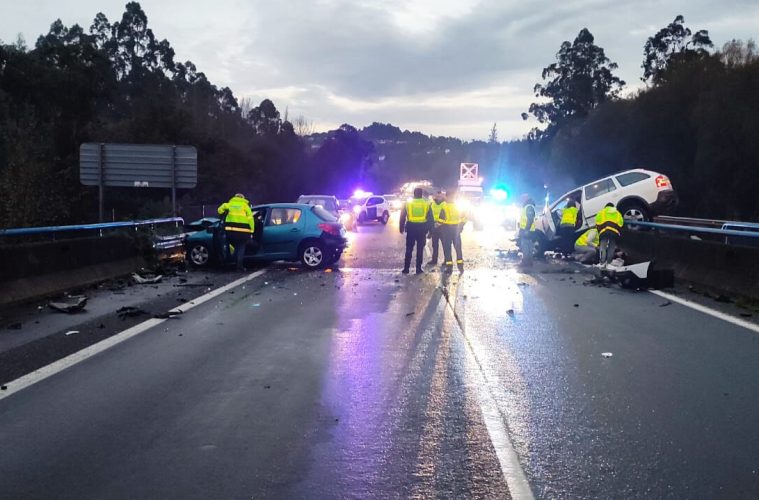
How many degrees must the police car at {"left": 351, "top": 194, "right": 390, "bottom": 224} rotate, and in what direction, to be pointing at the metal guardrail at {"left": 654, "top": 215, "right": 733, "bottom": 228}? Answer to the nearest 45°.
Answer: approximately 90° to its left

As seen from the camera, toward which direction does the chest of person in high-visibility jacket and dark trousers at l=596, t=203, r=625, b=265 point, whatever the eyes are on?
away from the camera

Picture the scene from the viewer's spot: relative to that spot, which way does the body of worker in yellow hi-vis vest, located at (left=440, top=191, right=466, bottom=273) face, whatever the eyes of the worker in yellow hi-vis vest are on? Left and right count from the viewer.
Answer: facing away from the viewer

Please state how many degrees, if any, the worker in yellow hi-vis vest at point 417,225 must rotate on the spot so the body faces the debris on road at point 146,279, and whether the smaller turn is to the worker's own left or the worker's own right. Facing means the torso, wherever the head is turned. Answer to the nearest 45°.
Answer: approximately 135° to the worker's own left

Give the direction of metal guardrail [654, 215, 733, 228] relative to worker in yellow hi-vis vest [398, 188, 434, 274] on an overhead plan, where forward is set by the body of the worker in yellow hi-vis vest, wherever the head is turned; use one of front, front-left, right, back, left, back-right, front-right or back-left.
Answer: front-right

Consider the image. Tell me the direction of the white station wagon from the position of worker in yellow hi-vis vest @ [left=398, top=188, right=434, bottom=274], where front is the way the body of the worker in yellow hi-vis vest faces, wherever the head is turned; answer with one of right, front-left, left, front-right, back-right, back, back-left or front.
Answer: front-right

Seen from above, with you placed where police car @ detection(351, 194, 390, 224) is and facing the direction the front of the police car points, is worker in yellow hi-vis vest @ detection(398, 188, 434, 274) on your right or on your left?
on your left

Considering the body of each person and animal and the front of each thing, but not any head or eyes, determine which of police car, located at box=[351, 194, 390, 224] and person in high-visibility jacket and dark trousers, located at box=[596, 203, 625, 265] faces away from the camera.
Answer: the person in high-visibility jacket and dark trousers

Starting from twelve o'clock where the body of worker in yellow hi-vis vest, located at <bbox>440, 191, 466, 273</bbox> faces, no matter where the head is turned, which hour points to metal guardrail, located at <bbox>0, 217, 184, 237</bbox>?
The metal guardrail is roughly at 8 o'clock from the worker in yellow hi-vis vest.

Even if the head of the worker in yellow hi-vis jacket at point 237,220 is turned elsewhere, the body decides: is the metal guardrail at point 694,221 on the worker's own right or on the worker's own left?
on the worker's own right

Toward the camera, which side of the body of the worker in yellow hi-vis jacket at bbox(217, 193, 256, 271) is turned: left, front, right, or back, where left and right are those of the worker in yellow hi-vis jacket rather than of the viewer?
back

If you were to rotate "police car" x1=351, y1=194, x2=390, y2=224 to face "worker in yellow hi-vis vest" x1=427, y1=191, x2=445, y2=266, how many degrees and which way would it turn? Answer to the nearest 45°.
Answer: approximately 45° to its left
